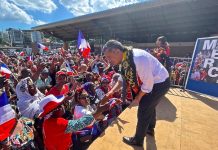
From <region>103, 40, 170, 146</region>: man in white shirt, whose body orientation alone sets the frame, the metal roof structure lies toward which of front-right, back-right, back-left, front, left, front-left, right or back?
right

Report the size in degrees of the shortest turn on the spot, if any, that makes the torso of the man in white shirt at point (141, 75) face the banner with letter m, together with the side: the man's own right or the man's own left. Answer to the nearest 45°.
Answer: approximately 135° to the man's own right

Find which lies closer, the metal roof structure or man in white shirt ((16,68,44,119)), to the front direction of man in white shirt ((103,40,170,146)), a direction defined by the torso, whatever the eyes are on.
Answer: the man in white shirt

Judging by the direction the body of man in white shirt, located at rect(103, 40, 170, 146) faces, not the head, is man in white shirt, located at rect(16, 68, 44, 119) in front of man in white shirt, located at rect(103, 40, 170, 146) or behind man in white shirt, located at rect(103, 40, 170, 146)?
in front

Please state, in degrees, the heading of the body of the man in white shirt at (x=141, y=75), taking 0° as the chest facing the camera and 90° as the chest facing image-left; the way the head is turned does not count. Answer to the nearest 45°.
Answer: approximately 90°

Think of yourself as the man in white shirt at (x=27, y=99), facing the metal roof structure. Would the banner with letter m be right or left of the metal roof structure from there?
right
